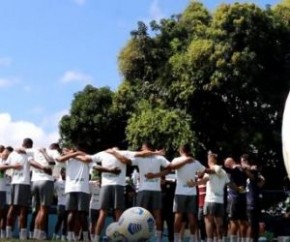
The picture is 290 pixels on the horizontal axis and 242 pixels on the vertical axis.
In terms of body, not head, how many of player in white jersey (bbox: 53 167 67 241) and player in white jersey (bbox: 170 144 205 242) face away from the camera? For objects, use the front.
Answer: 1

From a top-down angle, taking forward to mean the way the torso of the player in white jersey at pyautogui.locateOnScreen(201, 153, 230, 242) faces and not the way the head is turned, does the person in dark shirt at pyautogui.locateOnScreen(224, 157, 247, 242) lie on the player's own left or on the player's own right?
on the player's own right

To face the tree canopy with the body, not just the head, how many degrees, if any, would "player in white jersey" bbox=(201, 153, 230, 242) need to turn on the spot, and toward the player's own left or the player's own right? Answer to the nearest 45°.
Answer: approximately 45° to the player's own right

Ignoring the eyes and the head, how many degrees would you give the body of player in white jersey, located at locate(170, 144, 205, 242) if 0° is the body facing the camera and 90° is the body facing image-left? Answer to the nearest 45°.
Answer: approximately 180°

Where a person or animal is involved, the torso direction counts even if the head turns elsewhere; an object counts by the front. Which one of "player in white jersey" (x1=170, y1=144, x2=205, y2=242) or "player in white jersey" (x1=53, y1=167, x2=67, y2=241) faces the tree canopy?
"player in white jersey" (x1=170, y1=144, x2=205, y2=242)

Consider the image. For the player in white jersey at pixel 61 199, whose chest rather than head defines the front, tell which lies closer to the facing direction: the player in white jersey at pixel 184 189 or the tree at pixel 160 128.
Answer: the player in white jersey

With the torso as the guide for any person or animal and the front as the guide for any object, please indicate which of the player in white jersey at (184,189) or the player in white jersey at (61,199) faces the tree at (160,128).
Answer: the player in white jersey at (184,189)

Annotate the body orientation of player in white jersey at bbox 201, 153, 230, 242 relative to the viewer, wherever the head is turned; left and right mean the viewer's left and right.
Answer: facing away from the viewer and to the left of the viewer

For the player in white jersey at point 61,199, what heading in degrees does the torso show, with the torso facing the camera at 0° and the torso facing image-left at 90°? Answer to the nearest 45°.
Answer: approximately 315°

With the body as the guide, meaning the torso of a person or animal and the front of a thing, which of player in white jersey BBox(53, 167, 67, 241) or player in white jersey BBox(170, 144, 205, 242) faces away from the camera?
player in white jersey BBox(170, 144, 205, 242)
